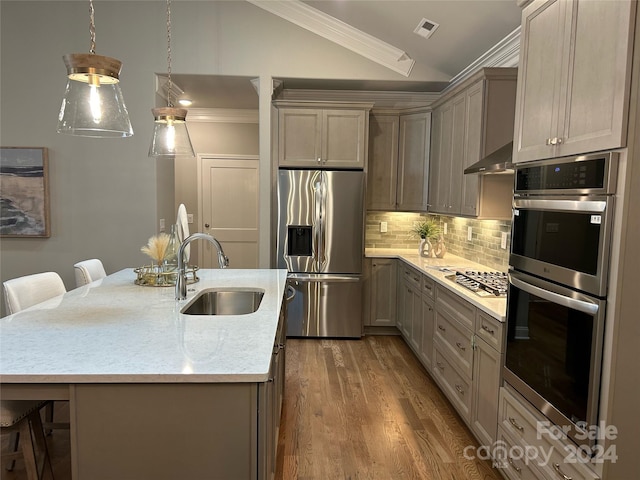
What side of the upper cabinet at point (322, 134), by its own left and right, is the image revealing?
front

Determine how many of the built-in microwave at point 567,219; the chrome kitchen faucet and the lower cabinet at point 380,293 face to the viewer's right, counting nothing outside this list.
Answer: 1

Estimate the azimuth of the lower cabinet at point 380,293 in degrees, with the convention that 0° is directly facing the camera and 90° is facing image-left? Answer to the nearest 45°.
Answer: approximately 0°

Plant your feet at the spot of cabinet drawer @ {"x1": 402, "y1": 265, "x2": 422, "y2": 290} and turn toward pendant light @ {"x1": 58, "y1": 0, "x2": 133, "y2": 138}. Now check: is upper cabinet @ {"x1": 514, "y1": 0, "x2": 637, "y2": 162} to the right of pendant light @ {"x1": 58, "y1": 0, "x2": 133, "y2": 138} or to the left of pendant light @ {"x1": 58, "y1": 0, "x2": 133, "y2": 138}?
left

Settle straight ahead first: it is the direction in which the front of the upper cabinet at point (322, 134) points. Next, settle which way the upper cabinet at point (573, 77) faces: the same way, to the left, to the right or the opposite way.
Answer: to the right

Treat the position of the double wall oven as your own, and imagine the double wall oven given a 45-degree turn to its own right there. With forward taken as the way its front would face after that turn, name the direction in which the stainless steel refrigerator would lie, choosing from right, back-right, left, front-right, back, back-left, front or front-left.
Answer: front-right

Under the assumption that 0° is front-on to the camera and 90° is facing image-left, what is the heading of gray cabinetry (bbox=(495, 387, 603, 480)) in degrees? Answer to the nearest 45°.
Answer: approximately 45°

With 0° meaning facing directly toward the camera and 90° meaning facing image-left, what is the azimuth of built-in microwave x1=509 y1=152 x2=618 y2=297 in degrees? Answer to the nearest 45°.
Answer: approximately 45°

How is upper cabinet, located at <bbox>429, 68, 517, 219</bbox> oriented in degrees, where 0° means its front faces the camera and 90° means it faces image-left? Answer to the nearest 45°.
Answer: approximately 90°

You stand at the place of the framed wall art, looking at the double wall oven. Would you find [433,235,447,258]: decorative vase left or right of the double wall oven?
left

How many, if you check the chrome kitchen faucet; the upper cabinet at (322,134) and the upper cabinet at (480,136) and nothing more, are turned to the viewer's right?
1

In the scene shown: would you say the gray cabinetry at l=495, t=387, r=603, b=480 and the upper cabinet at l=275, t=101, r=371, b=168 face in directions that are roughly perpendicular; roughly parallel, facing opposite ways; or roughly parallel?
roughly perpendicular

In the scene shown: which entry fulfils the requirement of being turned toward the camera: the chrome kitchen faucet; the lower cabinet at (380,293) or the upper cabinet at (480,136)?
the lower cabinet

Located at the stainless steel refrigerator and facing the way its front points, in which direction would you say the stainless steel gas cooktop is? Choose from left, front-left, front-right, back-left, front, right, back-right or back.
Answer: front-left
